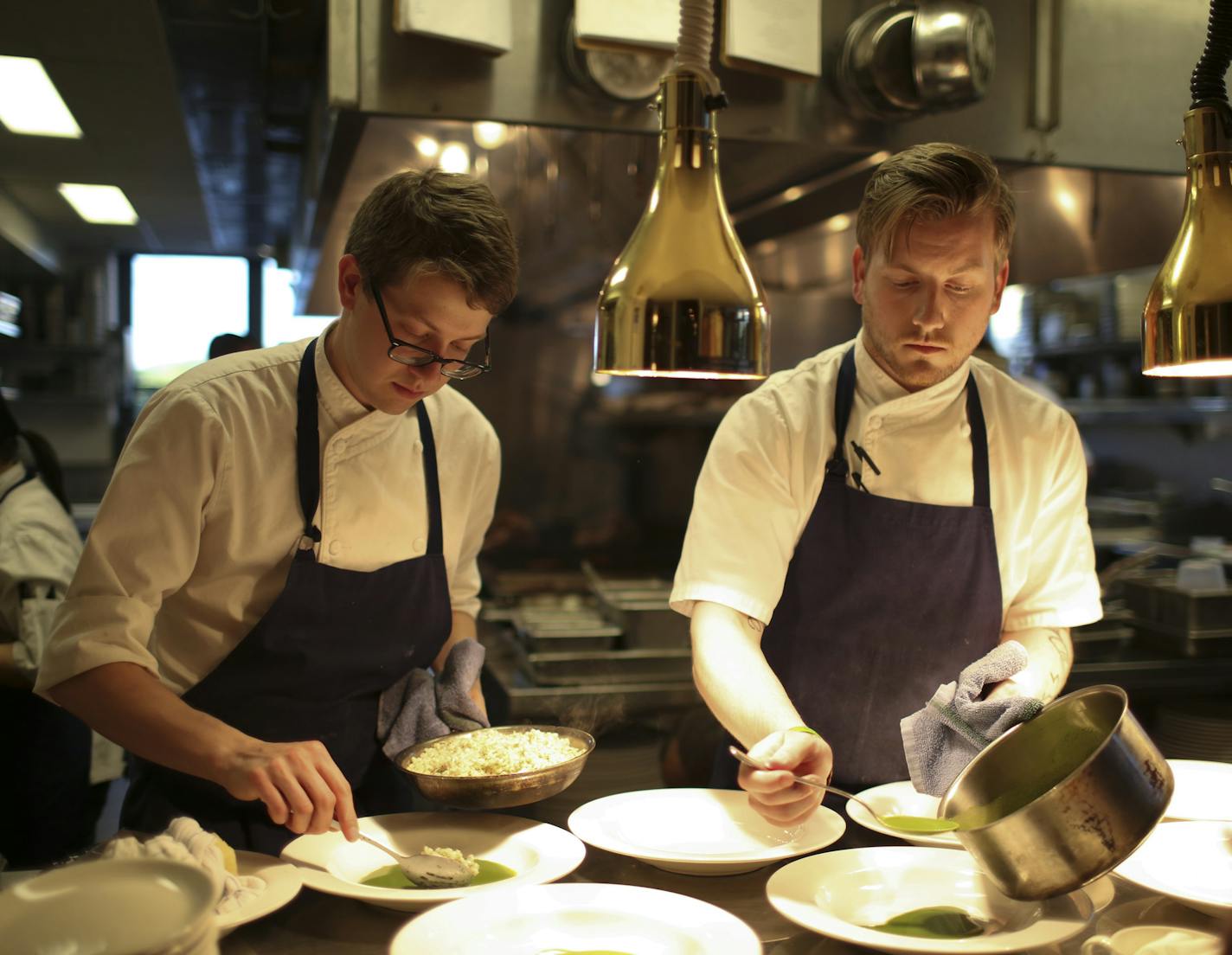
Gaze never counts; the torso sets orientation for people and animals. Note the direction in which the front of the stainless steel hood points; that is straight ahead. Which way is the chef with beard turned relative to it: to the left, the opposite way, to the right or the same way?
the same way

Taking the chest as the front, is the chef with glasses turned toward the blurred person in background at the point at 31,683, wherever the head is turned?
no

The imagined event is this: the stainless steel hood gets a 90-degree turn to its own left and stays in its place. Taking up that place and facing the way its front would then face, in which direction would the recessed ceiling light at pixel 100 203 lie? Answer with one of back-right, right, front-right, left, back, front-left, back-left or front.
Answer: back-left

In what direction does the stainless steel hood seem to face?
toward the camera

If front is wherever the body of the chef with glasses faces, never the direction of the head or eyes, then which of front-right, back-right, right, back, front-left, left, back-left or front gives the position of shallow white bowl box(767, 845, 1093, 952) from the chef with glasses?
front

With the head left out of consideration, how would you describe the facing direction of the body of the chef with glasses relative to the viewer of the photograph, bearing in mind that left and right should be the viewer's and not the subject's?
facing the viewer and to the right of the viewer

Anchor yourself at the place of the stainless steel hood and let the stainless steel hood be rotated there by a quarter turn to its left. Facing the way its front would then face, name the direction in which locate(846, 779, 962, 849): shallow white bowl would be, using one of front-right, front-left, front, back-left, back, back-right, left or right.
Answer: right

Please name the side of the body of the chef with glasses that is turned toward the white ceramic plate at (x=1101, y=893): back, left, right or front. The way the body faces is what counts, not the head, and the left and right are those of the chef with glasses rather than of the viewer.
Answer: front

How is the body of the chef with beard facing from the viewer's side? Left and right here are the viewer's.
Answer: facing the viewer

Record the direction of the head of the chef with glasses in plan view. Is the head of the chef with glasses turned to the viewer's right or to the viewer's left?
to the viewer's right

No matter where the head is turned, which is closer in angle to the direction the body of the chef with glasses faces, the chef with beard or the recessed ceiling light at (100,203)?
the chef with beard

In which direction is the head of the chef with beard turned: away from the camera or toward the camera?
toward the camera

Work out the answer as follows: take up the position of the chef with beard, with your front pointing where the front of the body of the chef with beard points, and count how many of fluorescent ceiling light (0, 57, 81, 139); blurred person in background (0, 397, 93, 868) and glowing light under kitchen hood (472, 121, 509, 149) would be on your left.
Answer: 0

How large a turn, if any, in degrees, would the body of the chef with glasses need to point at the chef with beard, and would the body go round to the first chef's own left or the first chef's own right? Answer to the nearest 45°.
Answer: approximately 45° to the first chef's own left

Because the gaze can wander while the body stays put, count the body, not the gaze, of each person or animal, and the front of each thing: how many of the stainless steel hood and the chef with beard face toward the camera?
2
